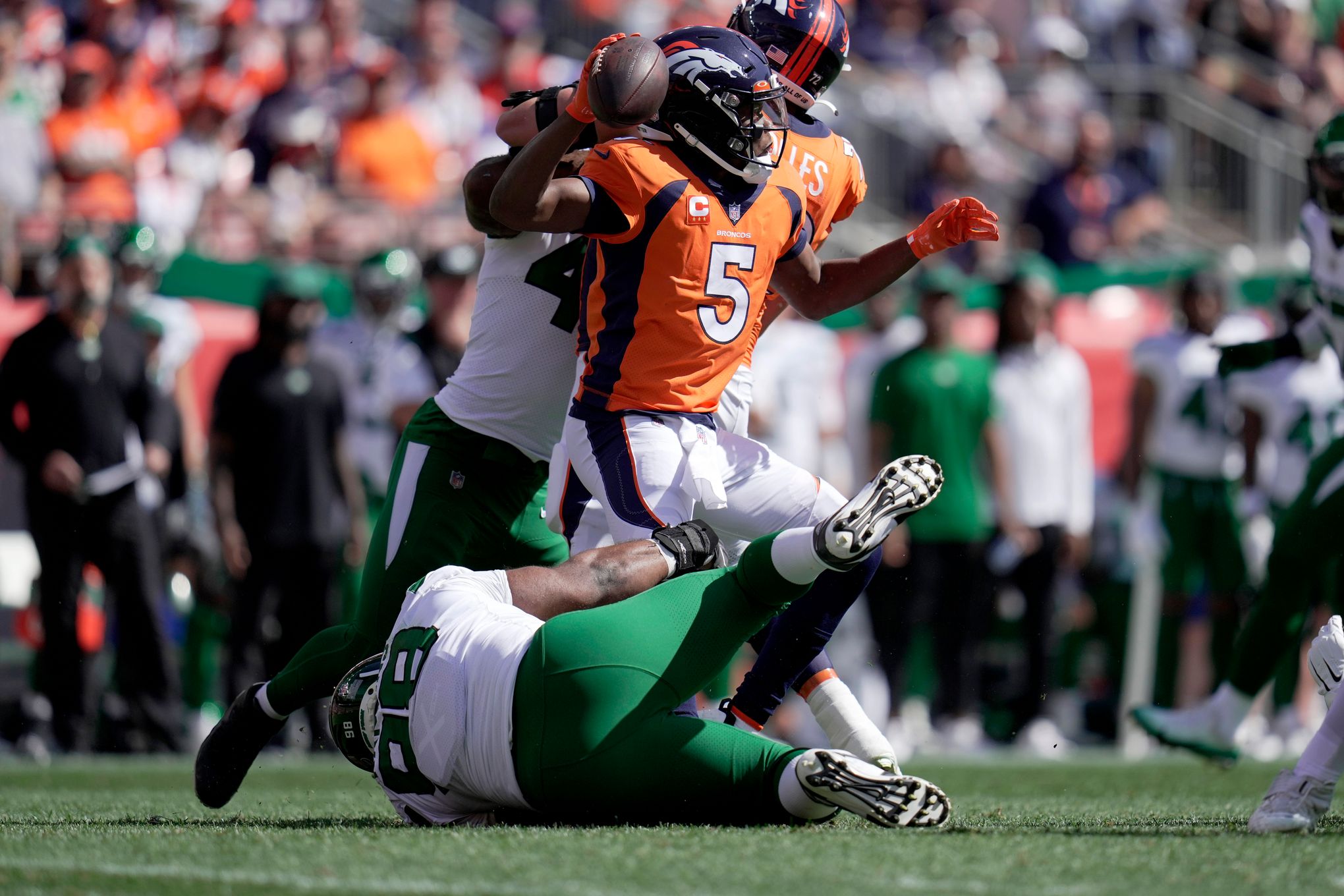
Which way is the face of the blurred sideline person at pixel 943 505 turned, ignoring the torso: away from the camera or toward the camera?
toward the camera

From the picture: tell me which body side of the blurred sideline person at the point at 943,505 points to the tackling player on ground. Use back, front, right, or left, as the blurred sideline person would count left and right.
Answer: front

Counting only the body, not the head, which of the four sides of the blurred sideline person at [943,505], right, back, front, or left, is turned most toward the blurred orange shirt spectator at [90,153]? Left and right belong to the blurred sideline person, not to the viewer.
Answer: back

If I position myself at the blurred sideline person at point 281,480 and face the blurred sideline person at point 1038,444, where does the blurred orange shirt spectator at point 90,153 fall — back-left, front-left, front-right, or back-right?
back-left

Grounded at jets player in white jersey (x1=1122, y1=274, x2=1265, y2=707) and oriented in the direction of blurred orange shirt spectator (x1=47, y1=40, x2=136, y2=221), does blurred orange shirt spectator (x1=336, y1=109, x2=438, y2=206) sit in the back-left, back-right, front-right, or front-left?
front-right

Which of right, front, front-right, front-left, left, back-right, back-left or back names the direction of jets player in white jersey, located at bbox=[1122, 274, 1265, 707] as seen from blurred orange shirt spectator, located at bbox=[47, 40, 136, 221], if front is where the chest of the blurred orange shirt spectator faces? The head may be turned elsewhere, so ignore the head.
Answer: front-left

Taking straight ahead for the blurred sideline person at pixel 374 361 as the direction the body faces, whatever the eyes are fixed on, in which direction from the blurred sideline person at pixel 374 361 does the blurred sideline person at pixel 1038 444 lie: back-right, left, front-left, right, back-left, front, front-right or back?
left

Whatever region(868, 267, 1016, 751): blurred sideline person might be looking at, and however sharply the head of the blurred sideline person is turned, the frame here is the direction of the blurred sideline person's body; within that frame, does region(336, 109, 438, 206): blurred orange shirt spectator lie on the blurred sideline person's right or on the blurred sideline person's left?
on the blurred sideline person's right

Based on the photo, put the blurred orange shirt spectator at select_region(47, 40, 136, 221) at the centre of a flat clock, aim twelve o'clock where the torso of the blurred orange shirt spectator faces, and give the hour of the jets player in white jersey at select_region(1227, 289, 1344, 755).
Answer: The jets player in white jersey is roughly at 10 o'clock from the blurred orange shirt spectator.

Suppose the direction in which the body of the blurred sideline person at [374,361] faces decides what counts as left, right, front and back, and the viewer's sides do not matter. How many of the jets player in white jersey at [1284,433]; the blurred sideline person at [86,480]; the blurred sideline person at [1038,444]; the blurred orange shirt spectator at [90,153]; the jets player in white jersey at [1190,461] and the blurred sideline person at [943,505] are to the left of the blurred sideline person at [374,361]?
4

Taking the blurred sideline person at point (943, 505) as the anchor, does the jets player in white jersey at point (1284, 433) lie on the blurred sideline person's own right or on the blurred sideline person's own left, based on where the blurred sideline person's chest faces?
on the blurred sideline person's own left

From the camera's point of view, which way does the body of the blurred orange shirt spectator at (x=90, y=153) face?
toward the camera

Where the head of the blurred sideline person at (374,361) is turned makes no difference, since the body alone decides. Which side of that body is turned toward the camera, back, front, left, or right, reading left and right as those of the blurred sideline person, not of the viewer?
front

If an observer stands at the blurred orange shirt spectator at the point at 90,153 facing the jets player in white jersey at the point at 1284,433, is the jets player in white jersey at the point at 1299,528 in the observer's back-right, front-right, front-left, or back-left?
front-right
